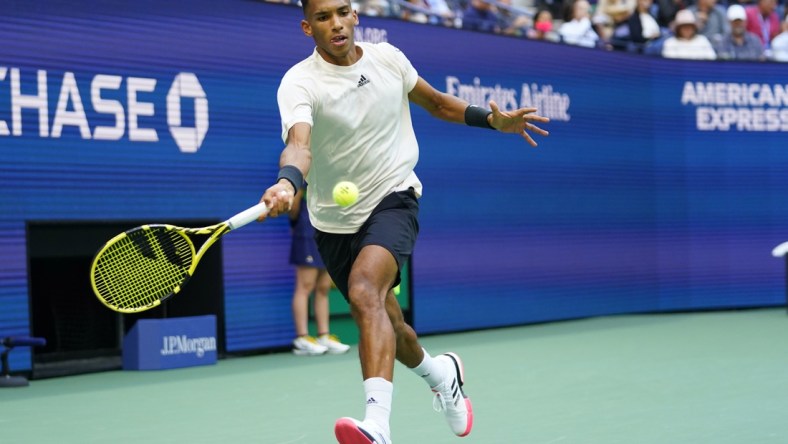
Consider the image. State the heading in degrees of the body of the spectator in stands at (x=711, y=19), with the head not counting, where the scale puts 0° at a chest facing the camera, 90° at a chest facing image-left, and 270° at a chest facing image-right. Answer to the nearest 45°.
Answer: approximately 45°

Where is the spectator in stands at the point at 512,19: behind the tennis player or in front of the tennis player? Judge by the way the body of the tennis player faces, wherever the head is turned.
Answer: behind

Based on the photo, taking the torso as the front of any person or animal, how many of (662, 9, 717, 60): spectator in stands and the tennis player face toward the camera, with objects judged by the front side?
2

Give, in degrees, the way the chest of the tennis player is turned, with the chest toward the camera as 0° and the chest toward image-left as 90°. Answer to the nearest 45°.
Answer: approximately 0°

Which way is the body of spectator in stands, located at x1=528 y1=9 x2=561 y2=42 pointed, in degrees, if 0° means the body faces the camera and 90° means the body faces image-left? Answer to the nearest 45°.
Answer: approximately 0°
